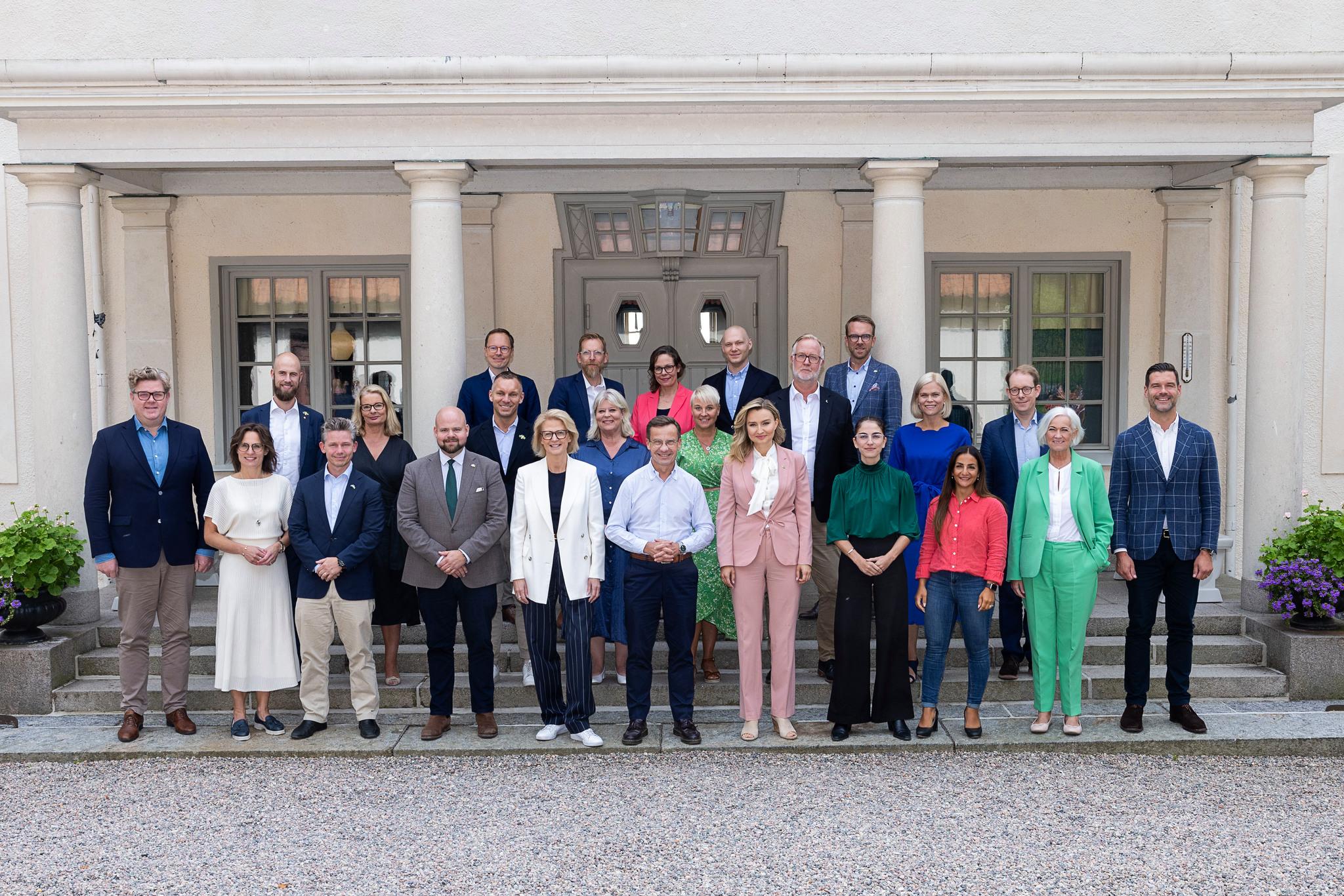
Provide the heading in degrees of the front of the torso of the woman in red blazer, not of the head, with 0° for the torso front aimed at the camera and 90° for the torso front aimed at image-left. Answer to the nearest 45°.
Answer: approximately 0°

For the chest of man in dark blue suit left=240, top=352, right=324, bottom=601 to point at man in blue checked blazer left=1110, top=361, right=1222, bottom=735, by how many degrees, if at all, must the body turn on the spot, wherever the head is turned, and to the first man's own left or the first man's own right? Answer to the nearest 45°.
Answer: approximately 45° to the first man's own left

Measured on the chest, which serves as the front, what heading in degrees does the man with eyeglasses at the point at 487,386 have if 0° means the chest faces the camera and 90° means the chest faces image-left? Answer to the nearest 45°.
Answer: approximately 0°

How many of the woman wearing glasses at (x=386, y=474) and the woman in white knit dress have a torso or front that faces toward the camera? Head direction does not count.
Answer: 2

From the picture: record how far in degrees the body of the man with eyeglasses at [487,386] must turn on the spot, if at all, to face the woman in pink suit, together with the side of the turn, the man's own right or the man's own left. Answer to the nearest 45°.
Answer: approximately 45° to the man's own left

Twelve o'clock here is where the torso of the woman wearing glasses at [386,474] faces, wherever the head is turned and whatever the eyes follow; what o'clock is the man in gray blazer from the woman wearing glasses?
The man in gray blazer is roughly at 11 o'clock from the woman wearing glasses.

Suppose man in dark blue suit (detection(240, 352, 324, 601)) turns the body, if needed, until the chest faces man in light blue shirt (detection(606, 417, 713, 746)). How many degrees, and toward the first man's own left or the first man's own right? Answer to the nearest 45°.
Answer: approximately 45° to the first man's own left
